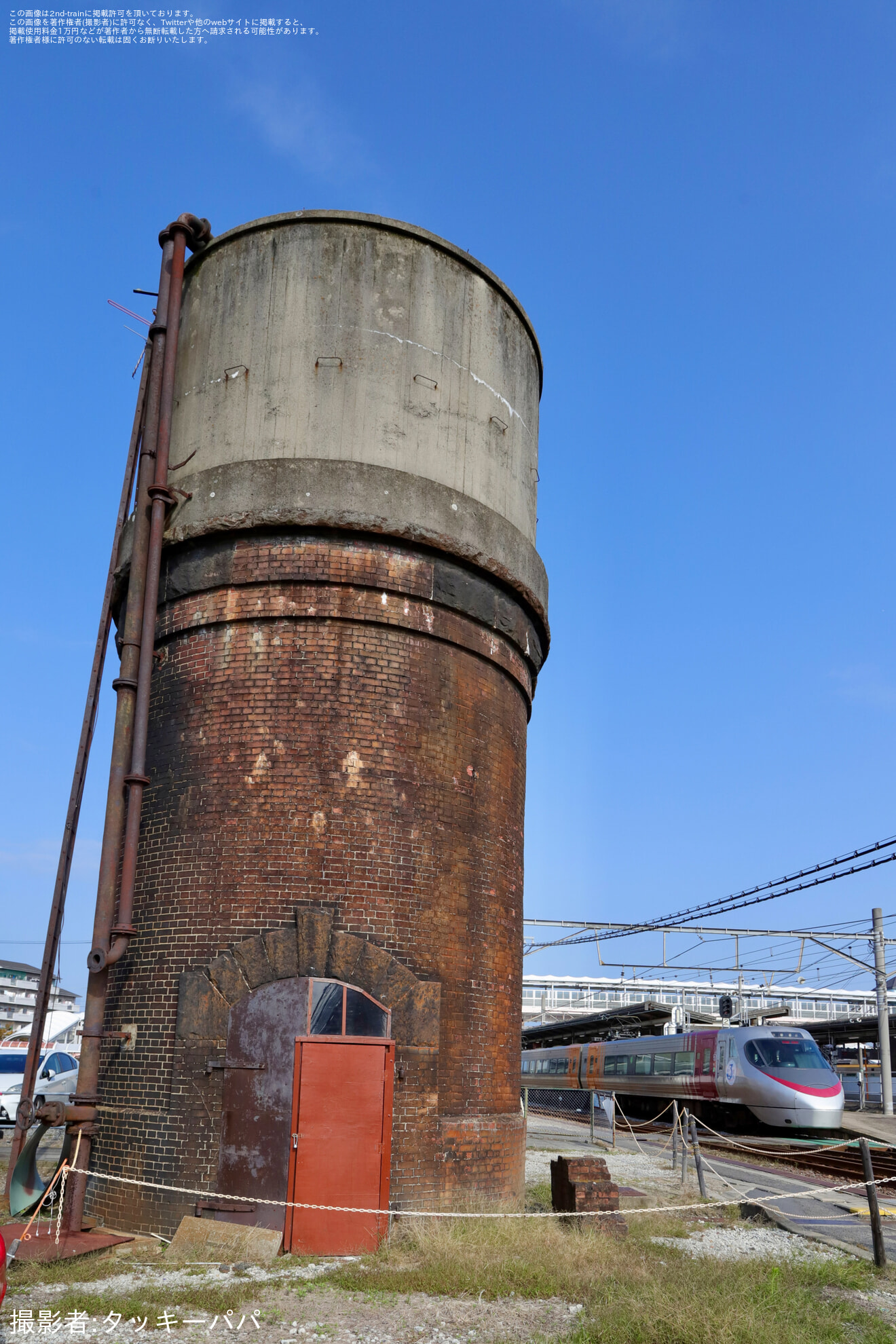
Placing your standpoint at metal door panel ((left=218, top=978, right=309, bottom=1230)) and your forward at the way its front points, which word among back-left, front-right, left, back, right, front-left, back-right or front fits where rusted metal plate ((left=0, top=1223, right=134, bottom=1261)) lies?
right

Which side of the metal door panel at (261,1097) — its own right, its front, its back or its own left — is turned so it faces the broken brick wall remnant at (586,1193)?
left

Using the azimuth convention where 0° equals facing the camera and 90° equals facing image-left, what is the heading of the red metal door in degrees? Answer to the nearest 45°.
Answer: approximately 0°

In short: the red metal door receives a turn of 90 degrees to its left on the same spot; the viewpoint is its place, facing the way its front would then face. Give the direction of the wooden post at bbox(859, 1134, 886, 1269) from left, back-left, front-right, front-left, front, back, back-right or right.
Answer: front

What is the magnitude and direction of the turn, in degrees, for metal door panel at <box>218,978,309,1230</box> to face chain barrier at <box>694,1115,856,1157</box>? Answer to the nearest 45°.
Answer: approximately 135° to its left

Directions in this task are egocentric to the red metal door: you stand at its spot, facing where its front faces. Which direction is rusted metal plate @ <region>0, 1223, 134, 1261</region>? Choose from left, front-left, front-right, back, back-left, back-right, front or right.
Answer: right

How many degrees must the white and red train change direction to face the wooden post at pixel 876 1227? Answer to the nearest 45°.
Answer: approximately 45° to its right

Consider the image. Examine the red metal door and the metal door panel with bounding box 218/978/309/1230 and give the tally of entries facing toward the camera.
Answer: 2
